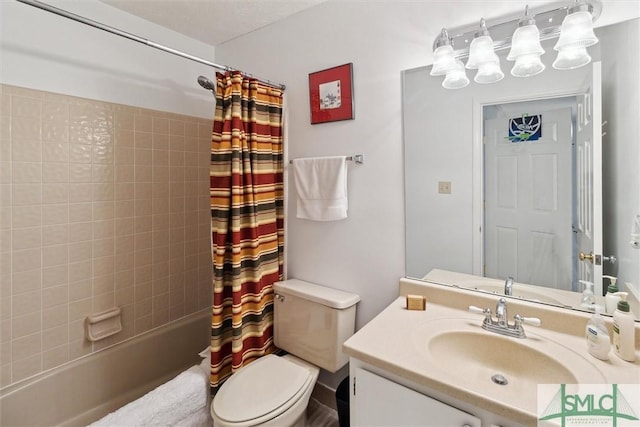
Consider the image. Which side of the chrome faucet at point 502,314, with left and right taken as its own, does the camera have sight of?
front

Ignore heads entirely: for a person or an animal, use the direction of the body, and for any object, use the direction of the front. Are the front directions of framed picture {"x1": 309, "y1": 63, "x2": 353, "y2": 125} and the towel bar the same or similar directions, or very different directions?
same or similar directions

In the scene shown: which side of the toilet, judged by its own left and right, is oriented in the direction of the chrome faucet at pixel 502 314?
left

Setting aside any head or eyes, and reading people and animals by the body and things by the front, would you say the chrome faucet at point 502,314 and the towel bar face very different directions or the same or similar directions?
same or similar directions

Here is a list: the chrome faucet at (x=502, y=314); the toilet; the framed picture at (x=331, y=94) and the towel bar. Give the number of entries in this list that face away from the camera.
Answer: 0

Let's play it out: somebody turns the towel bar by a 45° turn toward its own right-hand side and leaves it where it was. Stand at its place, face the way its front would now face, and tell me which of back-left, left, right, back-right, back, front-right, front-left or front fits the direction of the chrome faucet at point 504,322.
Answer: back-left

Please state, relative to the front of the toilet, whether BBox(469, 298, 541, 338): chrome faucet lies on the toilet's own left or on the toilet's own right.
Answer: on the toilet's own left

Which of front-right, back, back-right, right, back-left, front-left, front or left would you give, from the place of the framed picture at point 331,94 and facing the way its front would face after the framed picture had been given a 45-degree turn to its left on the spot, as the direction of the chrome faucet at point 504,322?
front-left

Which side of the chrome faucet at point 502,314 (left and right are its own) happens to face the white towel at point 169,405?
right

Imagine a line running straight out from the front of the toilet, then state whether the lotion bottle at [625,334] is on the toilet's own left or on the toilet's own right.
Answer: on the toilet's own left
